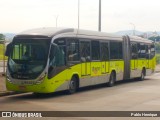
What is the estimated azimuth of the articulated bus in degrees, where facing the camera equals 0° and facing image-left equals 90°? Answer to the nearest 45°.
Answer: approximately 45°
